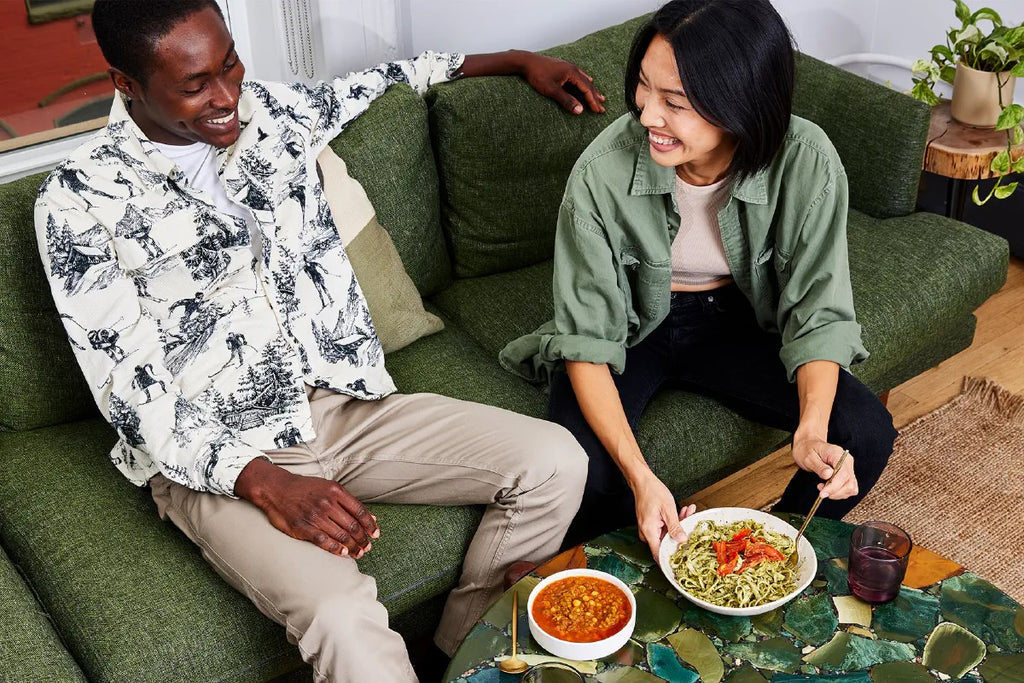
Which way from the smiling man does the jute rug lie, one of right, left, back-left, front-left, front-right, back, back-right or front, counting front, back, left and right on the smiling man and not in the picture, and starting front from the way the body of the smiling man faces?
front-left

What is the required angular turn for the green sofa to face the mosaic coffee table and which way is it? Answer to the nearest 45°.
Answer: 0° — it already faces it

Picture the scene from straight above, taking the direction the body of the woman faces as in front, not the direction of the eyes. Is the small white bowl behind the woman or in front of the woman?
in front

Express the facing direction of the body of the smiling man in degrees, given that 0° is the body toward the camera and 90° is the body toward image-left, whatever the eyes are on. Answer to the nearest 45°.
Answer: approximately 315°

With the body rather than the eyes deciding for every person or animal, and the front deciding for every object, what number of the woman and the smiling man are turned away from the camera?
0

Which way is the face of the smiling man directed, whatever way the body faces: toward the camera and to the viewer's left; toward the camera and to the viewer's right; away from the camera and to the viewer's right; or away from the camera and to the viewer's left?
toward the camera and to the viewer's right

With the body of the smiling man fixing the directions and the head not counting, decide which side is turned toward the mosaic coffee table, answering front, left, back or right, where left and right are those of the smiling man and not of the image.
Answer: front

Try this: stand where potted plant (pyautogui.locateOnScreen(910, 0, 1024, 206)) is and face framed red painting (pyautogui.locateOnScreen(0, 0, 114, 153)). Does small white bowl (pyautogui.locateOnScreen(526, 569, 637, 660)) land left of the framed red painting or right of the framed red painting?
left

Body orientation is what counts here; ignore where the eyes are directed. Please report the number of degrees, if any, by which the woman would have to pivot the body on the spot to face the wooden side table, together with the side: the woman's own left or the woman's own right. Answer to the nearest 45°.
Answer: approximately 135° to the woman's own left

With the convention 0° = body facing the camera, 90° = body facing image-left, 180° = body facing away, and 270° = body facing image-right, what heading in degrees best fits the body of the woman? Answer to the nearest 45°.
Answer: approximately 0°

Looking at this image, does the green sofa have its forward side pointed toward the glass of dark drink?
yes

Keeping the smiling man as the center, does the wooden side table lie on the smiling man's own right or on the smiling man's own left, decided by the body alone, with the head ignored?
on the smiling man's own left

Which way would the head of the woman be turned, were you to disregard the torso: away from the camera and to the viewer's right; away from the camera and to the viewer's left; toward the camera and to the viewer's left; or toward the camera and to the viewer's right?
toward the camera and to the viewer's left

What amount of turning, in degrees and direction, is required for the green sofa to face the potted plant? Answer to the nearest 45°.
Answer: approximately 90° to its left

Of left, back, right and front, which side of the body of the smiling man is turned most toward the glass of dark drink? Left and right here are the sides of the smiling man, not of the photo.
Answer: front

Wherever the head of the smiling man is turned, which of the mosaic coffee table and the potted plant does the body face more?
the mosaic coffee table

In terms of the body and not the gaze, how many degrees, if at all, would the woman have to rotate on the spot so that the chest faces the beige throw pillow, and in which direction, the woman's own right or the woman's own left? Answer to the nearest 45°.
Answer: approximately 90° to the woman's own right
